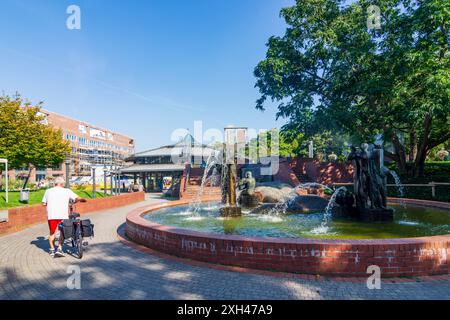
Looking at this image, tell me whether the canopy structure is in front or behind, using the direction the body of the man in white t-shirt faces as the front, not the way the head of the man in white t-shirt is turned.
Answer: in front

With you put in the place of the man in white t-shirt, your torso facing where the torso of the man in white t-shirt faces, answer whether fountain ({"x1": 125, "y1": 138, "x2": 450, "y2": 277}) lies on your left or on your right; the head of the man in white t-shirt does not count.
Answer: on your right

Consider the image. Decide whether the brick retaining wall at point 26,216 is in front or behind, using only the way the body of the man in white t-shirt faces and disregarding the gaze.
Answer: in front

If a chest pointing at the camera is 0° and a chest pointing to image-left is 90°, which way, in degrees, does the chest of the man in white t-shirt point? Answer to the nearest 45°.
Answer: approximately 180°

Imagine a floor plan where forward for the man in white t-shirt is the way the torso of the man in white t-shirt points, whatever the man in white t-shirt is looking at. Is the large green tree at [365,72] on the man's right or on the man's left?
on the man's right
